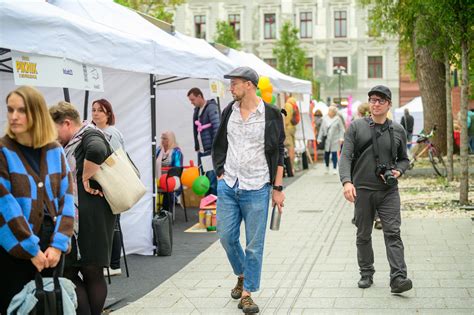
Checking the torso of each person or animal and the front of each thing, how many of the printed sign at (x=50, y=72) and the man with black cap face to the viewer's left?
0

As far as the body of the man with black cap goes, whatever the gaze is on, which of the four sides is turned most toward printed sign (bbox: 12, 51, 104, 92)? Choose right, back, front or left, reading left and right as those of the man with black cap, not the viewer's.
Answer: right

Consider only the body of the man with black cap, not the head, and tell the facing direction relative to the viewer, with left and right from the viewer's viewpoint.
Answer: facing the viewer

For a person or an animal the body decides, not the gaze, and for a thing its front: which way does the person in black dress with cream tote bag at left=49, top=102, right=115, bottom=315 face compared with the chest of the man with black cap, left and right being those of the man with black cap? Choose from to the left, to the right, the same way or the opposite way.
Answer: to the right

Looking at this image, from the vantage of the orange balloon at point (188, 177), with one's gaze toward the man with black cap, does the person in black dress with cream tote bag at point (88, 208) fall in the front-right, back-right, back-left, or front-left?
front-right

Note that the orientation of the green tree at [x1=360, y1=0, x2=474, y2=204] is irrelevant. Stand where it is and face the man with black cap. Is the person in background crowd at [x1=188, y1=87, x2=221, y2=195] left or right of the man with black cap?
right

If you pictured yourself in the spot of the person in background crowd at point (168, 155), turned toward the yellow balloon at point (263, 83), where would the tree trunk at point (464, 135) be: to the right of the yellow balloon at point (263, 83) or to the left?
right

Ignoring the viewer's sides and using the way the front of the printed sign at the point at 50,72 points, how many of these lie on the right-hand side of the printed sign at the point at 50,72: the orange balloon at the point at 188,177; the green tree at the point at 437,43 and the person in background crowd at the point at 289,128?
0

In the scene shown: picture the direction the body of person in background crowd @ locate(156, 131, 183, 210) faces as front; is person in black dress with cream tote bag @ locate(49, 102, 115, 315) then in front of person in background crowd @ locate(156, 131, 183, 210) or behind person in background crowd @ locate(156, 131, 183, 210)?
in front

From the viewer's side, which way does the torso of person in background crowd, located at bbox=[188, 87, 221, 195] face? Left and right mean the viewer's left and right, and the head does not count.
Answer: facing the viewer and to the left of the viewer

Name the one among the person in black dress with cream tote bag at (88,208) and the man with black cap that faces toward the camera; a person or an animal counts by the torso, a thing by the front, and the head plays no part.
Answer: the man with black cap

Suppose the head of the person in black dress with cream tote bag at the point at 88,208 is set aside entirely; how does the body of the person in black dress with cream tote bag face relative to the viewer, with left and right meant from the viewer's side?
facing to the left of the viewer

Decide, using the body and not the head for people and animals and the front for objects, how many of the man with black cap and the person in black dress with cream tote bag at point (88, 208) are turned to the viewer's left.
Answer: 1

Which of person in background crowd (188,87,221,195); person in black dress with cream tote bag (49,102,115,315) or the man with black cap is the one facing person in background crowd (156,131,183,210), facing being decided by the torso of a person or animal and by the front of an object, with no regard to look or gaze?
person in background crowd (188,87,221,195)

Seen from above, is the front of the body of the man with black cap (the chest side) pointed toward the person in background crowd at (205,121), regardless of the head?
no

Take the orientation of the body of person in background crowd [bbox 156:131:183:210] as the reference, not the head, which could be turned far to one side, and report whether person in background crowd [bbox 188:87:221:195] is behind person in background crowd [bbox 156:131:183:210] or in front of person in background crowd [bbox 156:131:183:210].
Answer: behind

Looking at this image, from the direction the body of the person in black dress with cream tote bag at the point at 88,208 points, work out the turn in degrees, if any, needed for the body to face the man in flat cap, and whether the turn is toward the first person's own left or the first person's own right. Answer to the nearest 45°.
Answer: approximately 135° to the first person's own right
